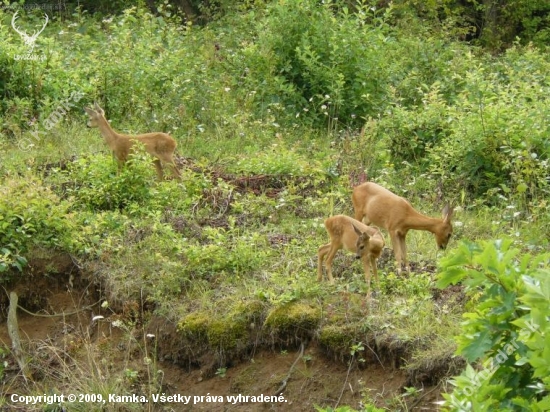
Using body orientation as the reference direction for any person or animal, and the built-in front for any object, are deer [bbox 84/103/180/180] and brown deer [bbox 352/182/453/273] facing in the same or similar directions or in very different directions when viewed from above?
very different directions

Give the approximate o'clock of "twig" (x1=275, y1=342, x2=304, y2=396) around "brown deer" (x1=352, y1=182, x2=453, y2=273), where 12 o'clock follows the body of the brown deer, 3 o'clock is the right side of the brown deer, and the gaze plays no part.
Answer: The twig is roughly at 4 o'clock from the brown deer.

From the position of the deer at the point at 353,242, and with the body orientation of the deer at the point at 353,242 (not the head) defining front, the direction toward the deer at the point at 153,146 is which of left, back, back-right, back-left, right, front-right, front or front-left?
back

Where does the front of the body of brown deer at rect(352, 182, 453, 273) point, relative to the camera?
to the viewer's right

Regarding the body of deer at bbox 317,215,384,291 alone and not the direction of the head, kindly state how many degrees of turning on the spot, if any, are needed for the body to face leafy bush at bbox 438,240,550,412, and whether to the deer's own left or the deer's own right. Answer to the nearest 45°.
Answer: approximately 45° to the deer's own right

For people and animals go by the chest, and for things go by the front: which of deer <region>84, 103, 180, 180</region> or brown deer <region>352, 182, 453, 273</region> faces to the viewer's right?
the brown deer

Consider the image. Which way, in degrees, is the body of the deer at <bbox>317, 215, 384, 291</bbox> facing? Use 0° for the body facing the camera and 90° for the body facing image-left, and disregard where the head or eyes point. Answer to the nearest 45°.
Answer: approximately 315°

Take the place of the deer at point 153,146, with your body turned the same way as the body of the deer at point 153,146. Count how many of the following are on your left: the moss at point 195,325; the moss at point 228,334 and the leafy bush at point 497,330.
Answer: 3

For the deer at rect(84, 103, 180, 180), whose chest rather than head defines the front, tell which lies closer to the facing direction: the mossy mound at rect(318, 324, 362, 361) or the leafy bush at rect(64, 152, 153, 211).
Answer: the leafy bush

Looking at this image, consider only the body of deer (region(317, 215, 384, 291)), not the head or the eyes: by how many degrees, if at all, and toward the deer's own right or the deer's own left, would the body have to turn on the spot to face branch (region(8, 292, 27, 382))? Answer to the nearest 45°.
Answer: approximately 135° to the deer's own right

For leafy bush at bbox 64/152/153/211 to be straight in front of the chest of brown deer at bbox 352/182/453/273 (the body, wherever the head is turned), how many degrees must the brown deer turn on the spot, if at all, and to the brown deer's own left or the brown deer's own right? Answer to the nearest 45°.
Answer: approximately 180°

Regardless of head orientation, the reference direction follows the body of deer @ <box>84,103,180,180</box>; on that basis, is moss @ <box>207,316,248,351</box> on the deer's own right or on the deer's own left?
on the deer's own left

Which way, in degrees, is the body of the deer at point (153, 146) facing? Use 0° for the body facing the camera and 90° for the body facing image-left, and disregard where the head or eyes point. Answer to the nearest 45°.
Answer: approximately 90°

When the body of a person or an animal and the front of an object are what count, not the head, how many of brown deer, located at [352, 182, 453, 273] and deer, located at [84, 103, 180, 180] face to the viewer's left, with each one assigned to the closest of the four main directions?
1

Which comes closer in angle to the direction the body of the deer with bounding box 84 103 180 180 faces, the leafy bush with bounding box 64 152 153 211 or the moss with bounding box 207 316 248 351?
the leafy bush
